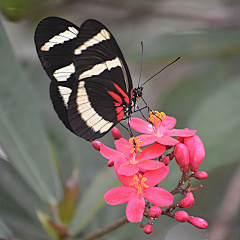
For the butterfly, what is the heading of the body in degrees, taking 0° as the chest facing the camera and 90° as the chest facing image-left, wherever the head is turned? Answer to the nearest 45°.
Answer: approximately 270°

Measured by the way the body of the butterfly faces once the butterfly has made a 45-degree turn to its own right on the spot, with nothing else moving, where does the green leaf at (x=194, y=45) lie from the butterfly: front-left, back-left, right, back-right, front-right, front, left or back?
left

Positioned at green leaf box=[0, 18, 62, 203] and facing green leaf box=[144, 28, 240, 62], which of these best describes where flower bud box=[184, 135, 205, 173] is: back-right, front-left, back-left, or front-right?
front-right

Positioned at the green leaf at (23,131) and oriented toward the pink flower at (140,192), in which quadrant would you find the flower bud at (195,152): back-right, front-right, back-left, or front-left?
front-left
